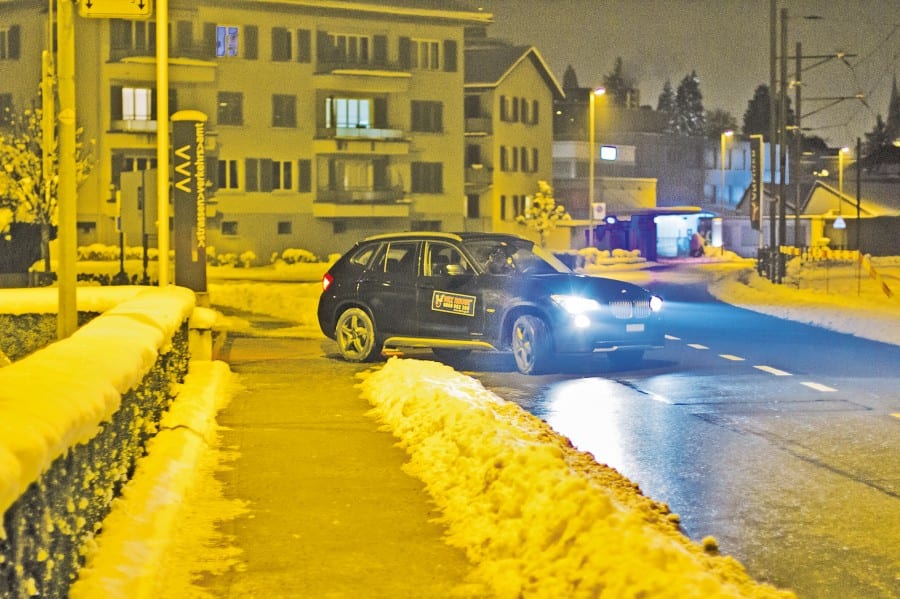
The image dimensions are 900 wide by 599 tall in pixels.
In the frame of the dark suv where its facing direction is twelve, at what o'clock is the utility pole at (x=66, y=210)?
The utility pole is roughly at 3 o'clock from the dark suv.

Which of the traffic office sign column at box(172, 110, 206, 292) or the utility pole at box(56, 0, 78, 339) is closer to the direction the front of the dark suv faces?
the utility pole

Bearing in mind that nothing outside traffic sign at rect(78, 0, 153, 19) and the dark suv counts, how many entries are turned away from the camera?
0

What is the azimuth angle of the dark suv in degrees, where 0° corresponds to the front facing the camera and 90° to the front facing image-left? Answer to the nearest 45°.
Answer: approximately 315°

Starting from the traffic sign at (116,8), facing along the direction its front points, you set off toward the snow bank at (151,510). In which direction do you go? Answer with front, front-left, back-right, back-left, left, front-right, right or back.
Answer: front

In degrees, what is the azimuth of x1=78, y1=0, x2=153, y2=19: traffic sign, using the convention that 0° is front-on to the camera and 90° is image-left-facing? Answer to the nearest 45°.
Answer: approximately 0°

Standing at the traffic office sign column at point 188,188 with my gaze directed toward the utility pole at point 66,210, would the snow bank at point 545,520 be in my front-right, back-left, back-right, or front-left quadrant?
front-left

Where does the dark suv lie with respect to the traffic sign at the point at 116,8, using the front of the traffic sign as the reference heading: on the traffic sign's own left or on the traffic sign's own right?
on the traffic sign's own left
